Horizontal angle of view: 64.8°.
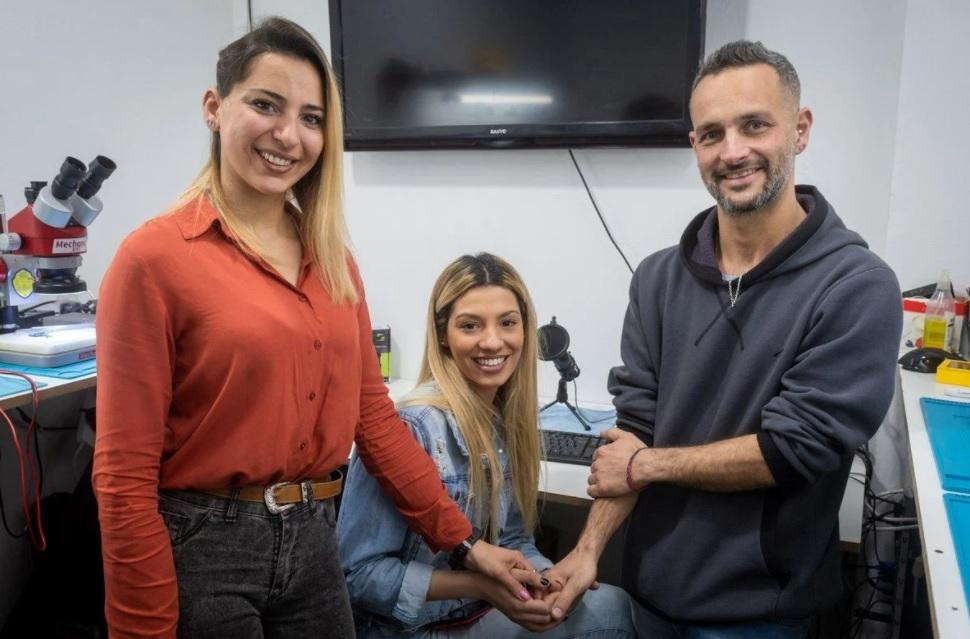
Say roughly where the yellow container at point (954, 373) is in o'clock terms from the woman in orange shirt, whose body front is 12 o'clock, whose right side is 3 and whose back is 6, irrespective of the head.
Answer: The yellow container is roughly at 10 o'clock from the woman in orange shirt.

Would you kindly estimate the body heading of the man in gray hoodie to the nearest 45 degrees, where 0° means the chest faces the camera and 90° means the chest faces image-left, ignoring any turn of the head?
approximately 45°

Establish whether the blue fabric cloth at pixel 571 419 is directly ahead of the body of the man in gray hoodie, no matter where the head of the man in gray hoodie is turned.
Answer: no

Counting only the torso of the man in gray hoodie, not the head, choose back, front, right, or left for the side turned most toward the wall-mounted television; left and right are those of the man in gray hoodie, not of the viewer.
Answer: right

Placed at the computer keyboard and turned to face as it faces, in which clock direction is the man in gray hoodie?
The man in gray hoodie is roughly at 11 o'clock from the computer keyboard.

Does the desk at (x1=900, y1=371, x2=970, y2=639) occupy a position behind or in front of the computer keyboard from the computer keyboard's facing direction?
in front

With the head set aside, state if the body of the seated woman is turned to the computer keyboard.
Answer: no

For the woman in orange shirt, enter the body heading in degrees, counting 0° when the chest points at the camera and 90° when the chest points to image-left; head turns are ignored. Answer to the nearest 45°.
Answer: approximately 315°

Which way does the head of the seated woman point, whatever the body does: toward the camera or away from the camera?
toward the camera

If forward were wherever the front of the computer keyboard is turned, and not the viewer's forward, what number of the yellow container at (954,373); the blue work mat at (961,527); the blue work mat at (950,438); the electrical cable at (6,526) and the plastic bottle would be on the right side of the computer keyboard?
1

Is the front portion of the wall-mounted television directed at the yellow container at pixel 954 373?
no

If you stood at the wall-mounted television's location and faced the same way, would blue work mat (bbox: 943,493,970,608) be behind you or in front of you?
in front

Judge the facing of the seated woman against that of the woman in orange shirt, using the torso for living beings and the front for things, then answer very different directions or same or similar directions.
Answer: same or similar directions

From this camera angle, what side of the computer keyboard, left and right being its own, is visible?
front

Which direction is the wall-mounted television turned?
toward the camera

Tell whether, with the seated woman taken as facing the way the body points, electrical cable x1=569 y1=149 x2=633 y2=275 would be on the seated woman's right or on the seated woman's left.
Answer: on the seated woman's left

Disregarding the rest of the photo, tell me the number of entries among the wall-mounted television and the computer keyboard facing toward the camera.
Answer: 2

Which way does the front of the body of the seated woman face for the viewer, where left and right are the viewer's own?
facing the viewer and to the right of the viewer
